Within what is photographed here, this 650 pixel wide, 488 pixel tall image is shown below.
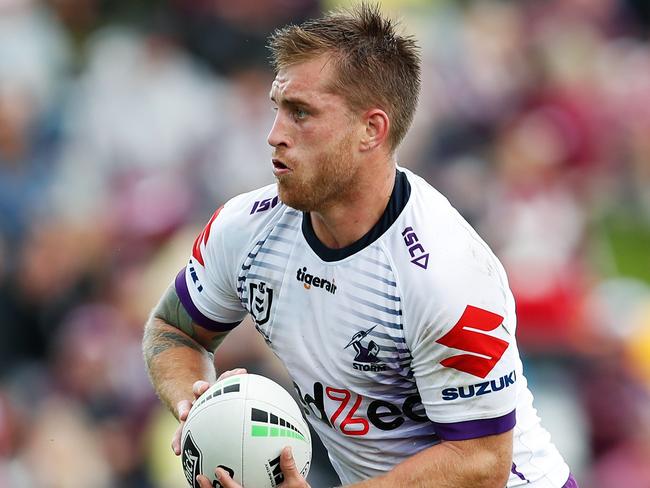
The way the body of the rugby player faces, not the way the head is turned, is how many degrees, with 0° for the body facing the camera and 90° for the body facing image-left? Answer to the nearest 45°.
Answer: approximately 45°
